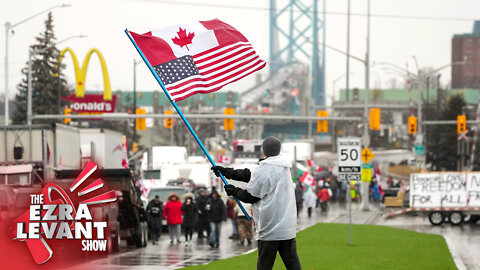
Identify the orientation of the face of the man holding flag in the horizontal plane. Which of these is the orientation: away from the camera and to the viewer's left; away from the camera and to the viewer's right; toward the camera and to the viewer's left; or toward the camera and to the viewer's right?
away from the camera and to the viewer's left

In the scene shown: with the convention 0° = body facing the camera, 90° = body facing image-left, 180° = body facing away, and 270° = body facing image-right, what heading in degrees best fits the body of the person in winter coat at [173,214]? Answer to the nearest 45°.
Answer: approximately 0°

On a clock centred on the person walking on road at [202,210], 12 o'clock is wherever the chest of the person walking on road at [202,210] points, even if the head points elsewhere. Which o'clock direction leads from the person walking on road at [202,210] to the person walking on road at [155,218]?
the person walking on road at [155,218] is roughly at 3 o'clock from the person walking on road at [202,210].

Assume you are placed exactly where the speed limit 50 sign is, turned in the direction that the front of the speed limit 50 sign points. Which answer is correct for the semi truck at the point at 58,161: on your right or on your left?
on your right

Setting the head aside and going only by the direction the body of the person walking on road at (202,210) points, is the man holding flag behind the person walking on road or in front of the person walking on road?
in front

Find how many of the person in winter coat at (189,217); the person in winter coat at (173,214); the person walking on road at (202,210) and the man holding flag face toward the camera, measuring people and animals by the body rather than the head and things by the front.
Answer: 3

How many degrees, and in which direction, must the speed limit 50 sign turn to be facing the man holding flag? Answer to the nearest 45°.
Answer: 0° — it already faces them

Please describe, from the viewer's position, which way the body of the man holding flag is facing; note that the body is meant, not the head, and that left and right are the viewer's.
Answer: facing away from the viewer and to the left of the viewer
